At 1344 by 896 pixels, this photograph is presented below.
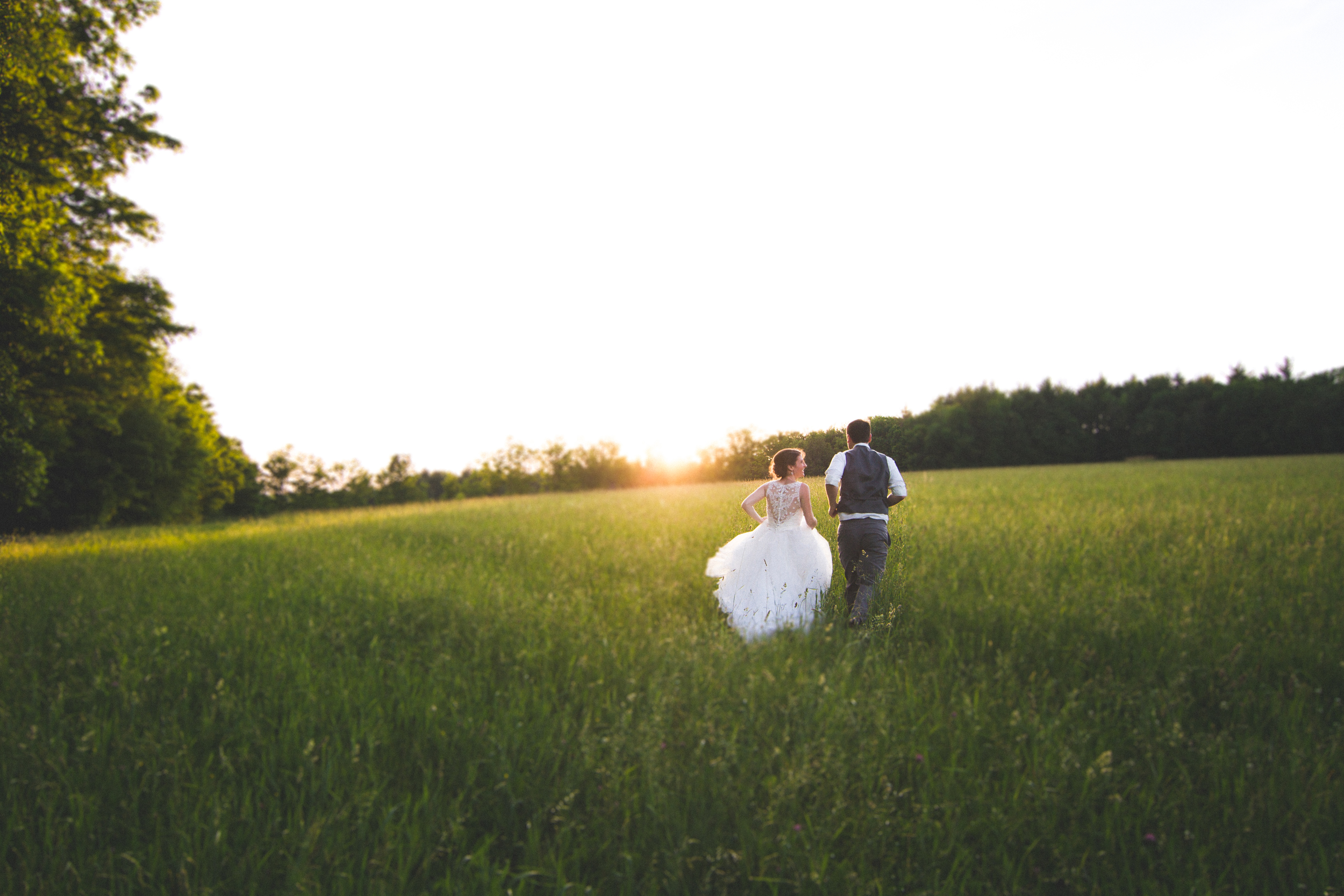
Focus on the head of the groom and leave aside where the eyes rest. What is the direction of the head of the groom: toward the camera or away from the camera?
away from the camera

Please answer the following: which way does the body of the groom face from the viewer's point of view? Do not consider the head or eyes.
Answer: away from the camera

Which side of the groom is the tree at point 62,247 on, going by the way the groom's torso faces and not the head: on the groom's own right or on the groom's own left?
on the groom's own left
